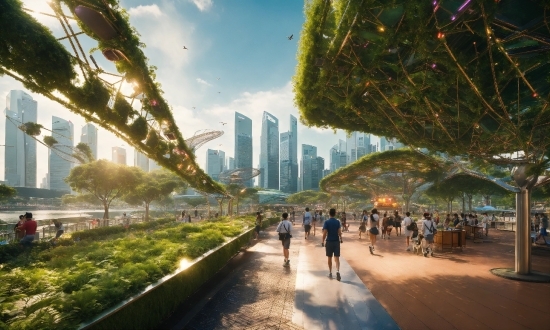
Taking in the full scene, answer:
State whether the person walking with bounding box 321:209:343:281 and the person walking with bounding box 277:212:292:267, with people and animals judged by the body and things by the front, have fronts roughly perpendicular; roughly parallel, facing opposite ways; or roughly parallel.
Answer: roughly parallel

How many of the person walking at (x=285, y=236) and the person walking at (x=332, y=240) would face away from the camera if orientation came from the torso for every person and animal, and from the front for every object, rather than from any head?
2

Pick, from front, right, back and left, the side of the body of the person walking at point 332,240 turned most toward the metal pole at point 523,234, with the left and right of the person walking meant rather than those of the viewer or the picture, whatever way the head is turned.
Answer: right

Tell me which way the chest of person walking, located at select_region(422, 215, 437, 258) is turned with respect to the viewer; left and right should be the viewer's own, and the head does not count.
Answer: facing away from the viewer

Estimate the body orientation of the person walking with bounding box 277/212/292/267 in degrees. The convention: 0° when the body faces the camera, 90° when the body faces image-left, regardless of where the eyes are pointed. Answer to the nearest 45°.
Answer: approximately 180°

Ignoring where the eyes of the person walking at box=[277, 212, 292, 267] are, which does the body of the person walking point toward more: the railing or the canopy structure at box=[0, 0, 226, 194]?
the railing

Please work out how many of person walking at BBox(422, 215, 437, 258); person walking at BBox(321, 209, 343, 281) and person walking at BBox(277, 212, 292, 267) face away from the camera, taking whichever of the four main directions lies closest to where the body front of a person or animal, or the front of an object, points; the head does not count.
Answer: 3

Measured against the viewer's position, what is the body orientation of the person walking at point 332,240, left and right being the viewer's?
facing away from the viewer
